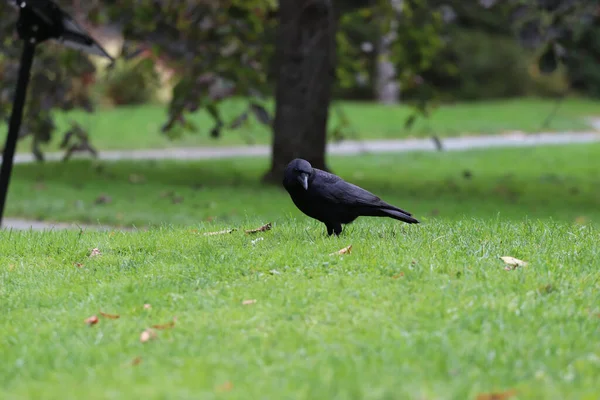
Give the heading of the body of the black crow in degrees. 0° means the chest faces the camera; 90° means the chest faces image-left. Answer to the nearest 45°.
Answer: approximately 90°

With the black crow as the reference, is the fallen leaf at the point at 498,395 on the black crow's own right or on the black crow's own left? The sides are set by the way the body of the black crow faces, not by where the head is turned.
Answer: on the black crow's own left

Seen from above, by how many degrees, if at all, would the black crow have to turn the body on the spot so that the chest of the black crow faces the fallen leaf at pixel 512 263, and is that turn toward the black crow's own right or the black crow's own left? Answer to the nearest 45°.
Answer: approximately 135° to the black crow's own left

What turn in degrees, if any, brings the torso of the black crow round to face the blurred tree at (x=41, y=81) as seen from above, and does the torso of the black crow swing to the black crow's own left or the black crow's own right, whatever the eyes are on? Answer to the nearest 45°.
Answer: approximately 45° to the black crow's own right

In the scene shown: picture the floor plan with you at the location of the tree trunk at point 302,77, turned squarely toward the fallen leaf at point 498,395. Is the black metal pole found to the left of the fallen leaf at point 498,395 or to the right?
right

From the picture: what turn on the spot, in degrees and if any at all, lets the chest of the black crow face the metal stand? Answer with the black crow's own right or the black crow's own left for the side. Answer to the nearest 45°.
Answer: approximately 45° to the black crow's own right

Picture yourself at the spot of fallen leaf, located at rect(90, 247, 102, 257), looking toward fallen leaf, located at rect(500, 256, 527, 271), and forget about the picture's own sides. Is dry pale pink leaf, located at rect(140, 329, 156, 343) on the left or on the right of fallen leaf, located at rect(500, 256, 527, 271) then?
right

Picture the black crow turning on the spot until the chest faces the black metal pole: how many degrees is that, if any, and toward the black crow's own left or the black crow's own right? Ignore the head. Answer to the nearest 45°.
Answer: approximately 45° to the black crow's own right

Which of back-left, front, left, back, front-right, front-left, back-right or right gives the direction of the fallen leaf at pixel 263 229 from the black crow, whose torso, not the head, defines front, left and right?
front-right

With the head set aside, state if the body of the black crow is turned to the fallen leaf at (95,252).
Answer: yes

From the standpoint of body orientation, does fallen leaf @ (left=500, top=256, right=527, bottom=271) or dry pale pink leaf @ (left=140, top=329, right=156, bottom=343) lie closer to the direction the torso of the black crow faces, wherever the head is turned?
the dry pale pink leaf

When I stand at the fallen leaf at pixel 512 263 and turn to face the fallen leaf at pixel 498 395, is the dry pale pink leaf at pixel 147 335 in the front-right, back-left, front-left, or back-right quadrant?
front-right
